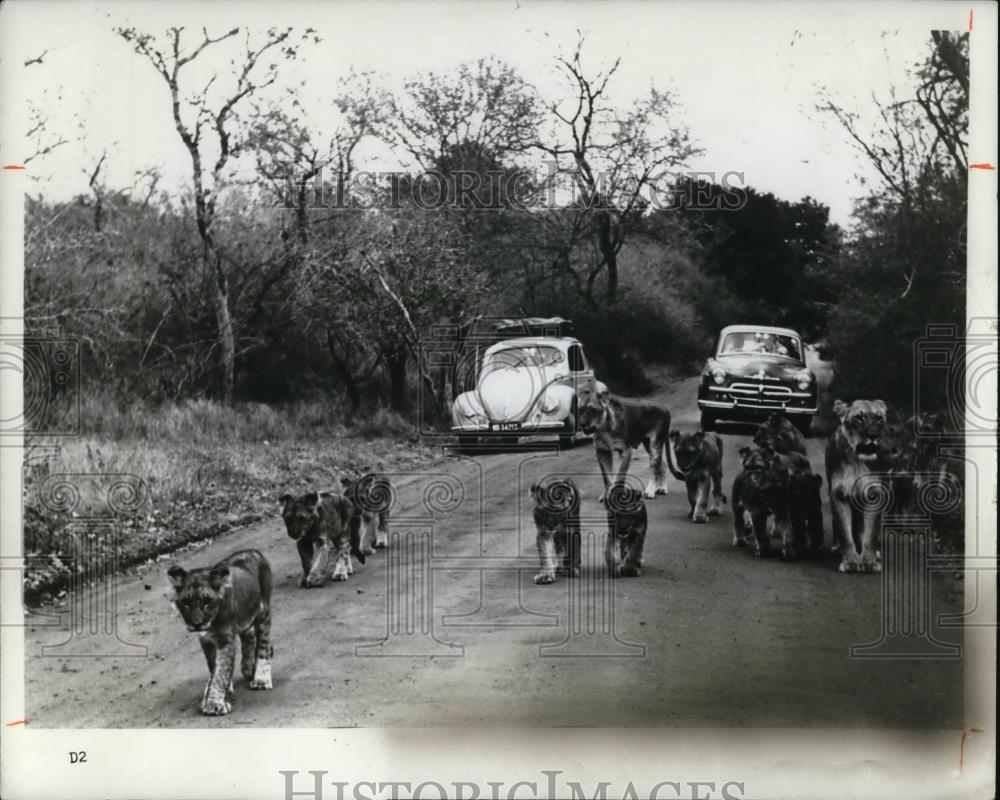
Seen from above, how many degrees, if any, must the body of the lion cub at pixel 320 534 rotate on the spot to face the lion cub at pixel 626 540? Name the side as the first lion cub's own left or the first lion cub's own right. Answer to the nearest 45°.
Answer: approximately 135° to the first lion cub's own left

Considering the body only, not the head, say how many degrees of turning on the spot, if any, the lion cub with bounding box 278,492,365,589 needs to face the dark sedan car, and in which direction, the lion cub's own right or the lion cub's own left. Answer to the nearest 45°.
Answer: approximately 135° to the lion cub's own left

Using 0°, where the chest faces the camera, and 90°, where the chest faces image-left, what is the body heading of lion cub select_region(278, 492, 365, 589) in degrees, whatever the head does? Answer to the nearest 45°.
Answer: approximately 45°

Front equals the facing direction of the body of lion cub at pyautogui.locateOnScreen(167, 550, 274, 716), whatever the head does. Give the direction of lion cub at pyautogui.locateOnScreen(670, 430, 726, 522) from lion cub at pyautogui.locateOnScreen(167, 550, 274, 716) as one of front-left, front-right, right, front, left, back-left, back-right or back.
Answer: back-left

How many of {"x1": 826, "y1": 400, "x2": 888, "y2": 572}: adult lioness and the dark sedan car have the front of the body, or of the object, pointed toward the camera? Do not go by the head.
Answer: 2

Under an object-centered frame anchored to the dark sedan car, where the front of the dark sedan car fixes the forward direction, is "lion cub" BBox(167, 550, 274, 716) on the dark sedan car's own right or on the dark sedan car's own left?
on the dark sedan car's own right

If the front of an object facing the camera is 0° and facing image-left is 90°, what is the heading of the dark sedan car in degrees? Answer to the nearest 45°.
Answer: approximately 0°
